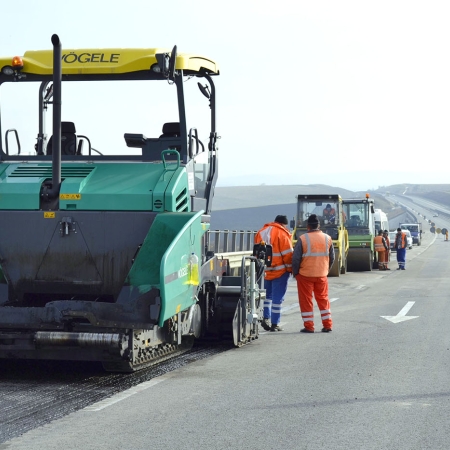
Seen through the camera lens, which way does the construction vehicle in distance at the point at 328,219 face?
facing the viewer

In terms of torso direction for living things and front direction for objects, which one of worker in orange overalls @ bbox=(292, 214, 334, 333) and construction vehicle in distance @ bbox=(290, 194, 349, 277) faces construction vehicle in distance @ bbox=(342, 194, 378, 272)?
the worker in orange overalls

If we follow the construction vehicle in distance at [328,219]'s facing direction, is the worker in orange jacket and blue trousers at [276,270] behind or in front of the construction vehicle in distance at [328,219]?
in front

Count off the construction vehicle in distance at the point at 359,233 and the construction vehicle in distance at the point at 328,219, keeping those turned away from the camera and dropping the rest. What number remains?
0

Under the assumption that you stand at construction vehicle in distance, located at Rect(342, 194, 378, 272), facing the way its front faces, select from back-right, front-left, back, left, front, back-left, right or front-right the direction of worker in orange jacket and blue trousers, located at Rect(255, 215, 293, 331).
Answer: front

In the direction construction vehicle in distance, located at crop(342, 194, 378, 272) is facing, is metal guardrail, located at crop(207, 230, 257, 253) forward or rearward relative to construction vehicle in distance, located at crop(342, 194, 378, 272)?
forward

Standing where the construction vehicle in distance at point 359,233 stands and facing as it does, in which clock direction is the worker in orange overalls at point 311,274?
The worker in orange overalls is roughly at 12 o'clock from the construction vehicle in distance.

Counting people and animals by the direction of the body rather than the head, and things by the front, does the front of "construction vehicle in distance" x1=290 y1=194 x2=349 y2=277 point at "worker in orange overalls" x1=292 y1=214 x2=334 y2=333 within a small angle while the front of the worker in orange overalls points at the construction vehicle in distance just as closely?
yes

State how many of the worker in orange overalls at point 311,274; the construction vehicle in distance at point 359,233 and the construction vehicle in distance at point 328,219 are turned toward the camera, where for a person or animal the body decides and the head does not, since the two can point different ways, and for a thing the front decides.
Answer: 2

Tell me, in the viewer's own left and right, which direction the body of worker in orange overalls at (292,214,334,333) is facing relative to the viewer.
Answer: facing away from the viewer

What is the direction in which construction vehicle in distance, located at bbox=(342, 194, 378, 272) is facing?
toward the camera
